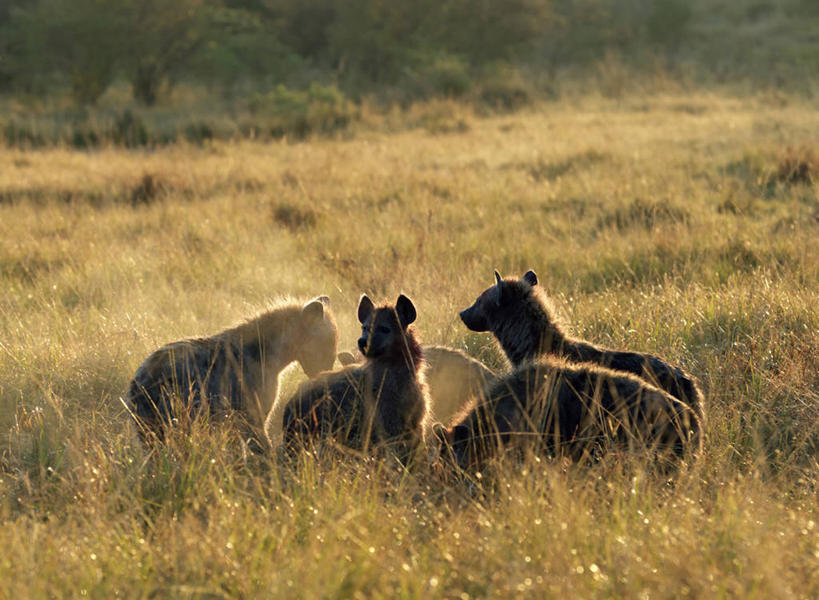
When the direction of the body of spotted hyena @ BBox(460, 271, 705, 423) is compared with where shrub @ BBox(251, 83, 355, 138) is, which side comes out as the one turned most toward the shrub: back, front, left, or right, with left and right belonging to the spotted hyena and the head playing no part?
right

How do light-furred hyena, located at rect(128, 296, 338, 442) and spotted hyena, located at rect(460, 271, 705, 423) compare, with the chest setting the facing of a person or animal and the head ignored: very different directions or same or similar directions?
very different directions

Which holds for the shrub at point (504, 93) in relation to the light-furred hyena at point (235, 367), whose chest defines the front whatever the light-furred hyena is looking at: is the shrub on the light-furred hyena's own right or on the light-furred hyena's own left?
on the light-furred hyena's own left

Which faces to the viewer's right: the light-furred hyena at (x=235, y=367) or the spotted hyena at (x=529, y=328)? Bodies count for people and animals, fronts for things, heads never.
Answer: the light-furred hyena

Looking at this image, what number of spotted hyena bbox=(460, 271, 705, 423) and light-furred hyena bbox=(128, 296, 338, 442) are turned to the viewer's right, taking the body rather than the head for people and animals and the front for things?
1

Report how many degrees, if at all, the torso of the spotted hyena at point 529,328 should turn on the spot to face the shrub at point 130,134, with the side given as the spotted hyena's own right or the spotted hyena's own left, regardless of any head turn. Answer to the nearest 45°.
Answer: approximately 45° to the spotted hyena's own right

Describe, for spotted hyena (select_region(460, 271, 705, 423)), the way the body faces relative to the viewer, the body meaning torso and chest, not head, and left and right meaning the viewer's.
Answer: facing to the left of the viewer

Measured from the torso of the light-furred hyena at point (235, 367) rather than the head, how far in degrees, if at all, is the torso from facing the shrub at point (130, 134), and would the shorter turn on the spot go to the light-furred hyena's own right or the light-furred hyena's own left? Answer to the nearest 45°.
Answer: approximately 90° to the light-furred hyena's own left

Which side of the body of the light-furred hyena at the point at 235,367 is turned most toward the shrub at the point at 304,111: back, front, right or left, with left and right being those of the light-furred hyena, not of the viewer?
left

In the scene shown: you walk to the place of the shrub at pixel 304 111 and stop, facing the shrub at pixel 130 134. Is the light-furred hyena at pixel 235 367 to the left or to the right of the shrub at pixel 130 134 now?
left

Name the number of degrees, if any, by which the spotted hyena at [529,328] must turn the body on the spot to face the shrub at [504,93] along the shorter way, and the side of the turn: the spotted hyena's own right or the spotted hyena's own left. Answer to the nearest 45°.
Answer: approximately 90° to the spotted hyena's own right

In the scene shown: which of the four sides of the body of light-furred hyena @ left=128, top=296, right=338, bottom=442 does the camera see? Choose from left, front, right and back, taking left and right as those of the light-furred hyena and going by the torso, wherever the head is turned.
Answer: right

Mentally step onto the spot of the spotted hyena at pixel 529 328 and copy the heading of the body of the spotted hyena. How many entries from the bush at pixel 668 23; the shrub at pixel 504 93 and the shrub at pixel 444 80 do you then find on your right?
3
